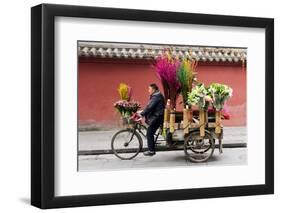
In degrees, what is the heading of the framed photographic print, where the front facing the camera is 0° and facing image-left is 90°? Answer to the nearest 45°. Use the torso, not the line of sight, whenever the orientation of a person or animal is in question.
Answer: approximately 315°
